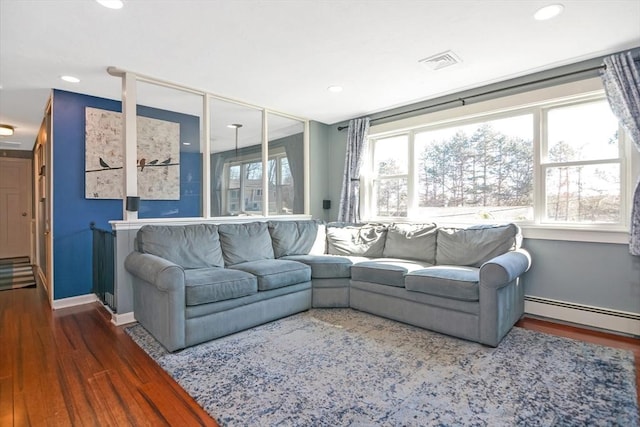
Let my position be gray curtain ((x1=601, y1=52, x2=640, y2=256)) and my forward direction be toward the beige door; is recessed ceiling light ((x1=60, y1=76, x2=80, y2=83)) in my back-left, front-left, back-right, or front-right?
front-left

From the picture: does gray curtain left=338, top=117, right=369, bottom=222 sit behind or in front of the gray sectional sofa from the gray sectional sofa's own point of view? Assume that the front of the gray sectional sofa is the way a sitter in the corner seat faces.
behind

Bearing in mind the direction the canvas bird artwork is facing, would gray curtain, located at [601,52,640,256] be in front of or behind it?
in front

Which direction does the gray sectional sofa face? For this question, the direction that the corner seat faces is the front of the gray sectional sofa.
toward the camera

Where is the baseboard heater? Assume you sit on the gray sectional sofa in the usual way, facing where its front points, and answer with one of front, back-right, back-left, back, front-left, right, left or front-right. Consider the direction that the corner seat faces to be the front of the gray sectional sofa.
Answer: left

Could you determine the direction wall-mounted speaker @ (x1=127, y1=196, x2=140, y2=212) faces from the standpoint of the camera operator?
facing the viewer and to the right of the viewer

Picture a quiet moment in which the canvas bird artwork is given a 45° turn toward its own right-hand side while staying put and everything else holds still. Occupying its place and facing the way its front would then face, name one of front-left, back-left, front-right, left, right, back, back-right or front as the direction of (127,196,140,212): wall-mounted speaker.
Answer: front

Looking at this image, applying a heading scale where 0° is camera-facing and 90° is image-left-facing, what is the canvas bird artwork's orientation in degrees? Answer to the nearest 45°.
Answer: approximately 315°

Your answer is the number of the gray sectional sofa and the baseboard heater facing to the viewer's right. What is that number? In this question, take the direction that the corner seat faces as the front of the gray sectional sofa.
0

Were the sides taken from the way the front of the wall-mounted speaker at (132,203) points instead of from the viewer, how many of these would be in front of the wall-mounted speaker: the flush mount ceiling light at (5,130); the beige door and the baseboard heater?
1

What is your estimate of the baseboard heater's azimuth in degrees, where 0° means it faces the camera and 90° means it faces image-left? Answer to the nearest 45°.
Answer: approximately 45°

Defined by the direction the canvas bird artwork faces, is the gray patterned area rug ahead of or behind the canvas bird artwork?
ahead
